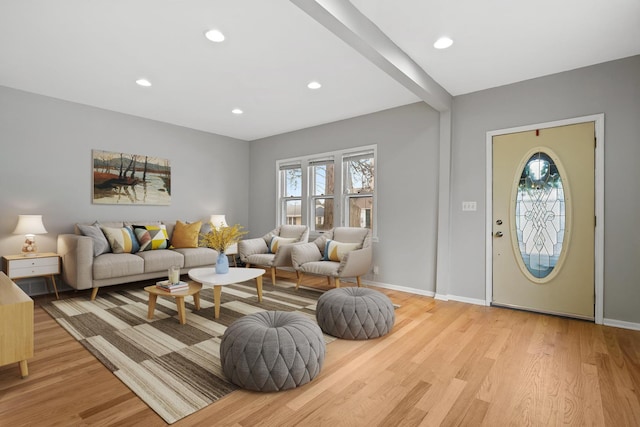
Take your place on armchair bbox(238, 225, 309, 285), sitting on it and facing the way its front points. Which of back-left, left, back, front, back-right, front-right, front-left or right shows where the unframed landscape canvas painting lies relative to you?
front-right

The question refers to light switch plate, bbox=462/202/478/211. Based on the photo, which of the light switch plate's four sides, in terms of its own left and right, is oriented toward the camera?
front

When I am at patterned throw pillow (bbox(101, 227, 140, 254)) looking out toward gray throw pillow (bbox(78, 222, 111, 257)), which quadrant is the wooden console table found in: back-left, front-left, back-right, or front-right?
front-left

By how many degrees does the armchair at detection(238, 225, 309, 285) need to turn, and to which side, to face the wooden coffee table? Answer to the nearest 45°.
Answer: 0° — it already faces it

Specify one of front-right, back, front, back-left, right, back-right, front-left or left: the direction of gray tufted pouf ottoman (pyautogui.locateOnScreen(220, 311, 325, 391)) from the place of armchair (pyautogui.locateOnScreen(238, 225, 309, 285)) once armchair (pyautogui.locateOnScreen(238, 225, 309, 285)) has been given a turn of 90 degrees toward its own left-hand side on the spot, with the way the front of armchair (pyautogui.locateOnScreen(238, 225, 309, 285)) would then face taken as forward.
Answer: front-right

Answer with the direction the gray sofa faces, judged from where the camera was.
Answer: facing the viewer and to the right of the viewer

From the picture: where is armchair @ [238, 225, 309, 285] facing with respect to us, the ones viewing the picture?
facing the viewer and to the left of the viewer

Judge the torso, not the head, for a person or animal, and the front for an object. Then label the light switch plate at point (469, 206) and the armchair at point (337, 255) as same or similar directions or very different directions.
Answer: same or similar directions

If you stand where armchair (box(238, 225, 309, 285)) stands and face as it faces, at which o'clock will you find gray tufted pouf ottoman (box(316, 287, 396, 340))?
The gray tufted pouf ottoman is roughly at 10 o'clock from the armchair.

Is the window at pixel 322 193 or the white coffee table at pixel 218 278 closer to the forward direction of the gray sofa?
the white coffee table

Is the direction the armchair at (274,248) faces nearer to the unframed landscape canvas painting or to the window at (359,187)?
the unframed landscape canvas painting

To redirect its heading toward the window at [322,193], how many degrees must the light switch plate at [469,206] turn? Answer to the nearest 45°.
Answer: approximately 90° to its right
